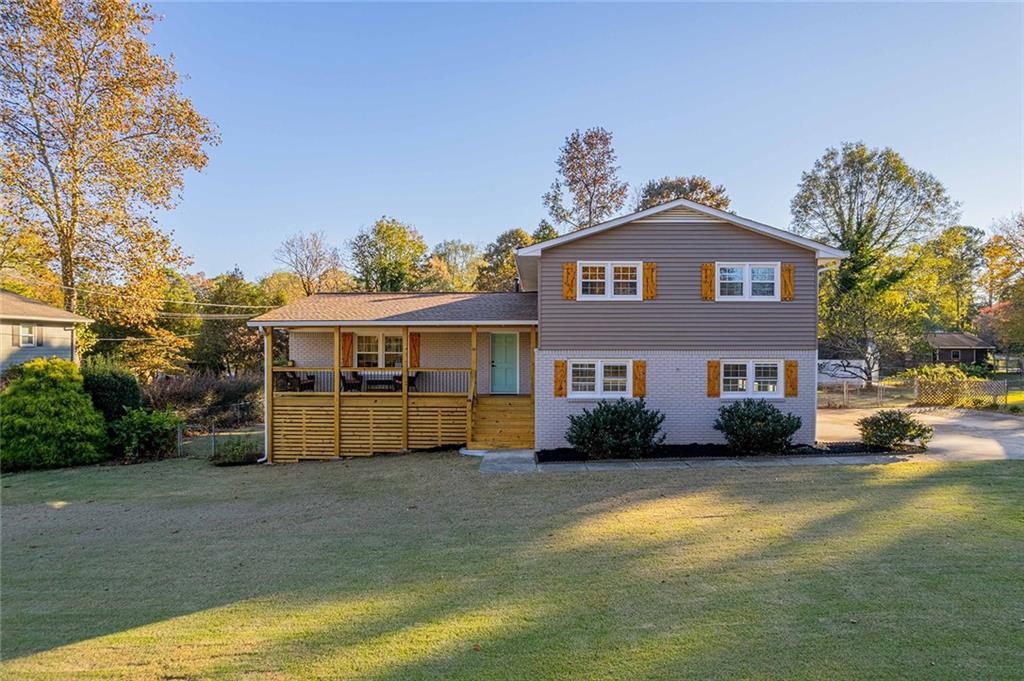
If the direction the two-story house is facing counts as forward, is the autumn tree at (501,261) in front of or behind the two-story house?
behind

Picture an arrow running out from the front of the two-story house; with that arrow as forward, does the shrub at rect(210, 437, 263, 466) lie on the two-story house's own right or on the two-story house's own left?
on the two-story house's own right

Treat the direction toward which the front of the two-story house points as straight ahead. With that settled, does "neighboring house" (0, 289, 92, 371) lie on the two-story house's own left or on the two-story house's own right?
on the two-story house's own right

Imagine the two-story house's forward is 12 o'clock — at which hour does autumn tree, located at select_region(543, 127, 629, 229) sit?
The autumn tree is roughly at 6 o'clock from the two-story house.

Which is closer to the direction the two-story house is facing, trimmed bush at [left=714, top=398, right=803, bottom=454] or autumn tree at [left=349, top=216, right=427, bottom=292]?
the trimmed bush

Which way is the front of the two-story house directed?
toward the camera

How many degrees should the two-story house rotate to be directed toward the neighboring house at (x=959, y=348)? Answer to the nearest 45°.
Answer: approximately 135° to its left

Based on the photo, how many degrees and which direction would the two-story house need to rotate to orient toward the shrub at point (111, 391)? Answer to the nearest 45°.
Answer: approximately 90° to its right

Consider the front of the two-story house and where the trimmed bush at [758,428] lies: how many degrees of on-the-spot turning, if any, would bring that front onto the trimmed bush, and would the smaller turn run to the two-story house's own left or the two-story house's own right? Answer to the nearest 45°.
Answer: approximately 45° to the two-story house's own left

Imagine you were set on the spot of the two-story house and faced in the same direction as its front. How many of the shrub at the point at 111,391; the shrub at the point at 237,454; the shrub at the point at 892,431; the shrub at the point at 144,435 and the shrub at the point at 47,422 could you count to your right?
4

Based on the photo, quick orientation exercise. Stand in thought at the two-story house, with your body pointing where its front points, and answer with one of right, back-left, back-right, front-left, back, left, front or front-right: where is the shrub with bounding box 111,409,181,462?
right
